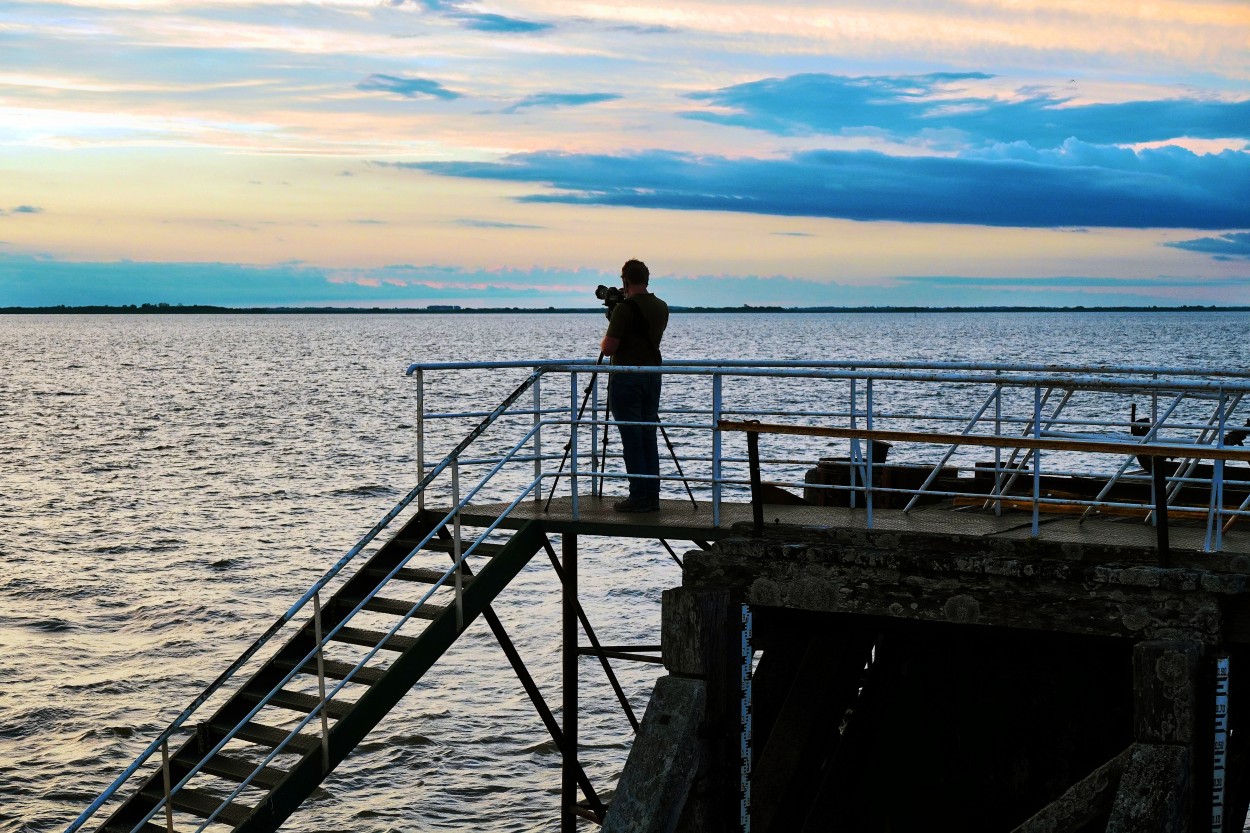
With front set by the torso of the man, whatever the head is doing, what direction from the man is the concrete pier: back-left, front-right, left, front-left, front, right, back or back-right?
back

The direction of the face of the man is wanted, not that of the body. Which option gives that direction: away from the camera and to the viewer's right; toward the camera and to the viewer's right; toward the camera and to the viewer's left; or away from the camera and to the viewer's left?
away from the camera and to the viewer's left

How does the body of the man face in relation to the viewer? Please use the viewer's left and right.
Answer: facing away from the viewer and to the left of the viewer

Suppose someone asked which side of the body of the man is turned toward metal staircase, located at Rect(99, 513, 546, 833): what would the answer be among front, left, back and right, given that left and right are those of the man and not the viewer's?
left
